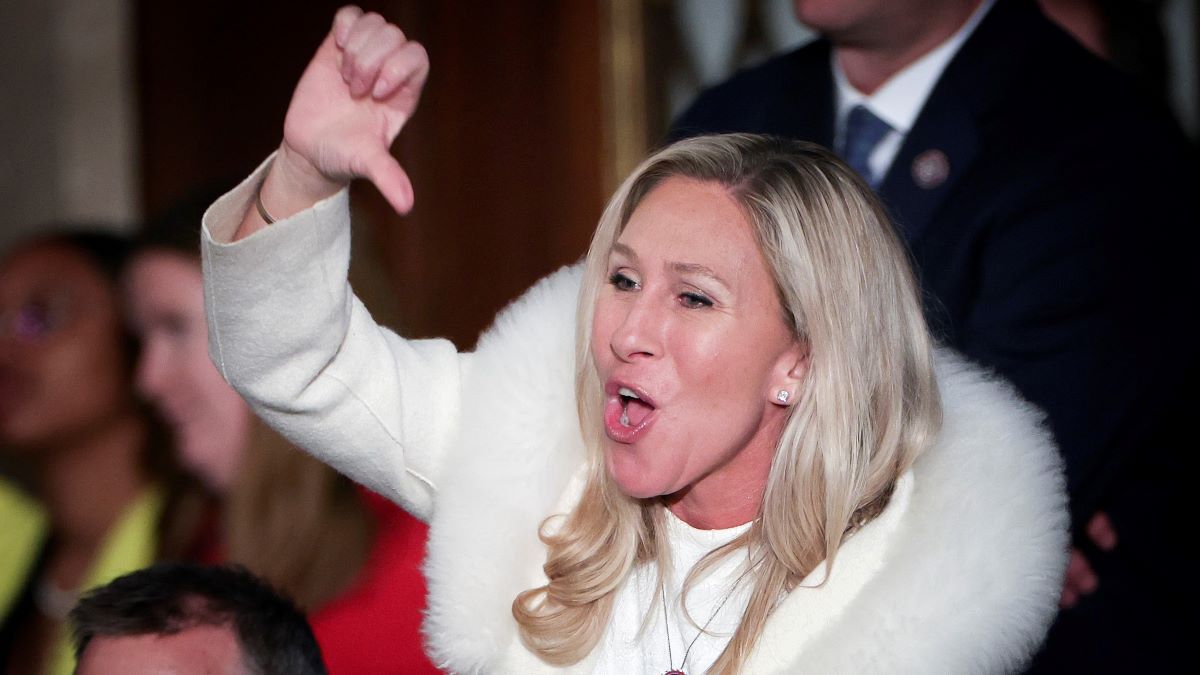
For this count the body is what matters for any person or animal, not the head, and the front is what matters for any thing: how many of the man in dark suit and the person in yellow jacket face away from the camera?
0

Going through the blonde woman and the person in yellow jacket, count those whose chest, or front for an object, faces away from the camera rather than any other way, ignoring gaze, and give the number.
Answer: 0

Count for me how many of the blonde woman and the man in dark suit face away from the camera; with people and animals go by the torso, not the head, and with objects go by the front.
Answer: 0

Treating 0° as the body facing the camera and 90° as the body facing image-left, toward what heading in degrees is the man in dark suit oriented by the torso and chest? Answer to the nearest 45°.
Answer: approximately 45°

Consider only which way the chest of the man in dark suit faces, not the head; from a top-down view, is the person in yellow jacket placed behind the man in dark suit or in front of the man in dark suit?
in front

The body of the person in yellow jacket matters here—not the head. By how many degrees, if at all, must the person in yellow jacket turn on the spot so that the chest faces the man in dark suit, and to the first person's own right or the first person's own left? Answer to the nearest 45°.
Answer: approximately 90° to the first person's own left

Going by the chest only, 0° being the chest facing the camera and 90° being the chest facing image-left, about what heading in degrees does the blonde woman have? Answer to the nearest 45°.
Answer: approximately 45°

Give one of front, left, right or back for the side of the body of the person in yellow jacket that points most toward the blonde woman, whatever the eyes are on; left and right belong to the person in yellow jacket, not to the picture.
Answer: left

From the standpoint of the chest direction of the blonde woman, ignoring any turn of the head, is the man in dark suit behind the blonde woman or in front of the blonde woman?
behind
